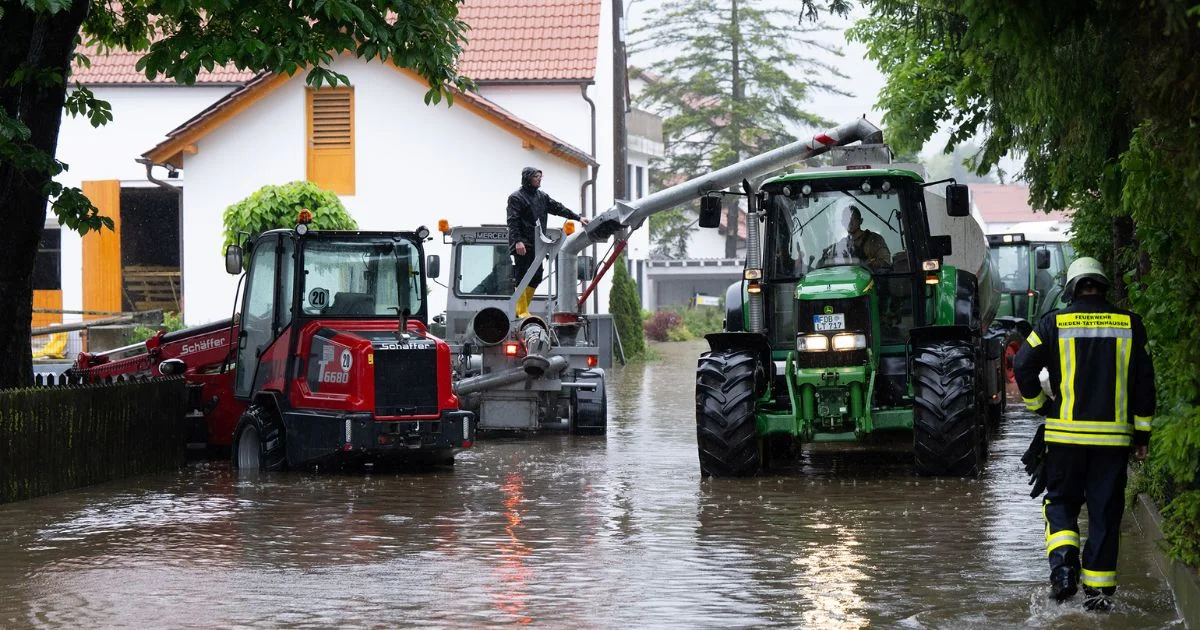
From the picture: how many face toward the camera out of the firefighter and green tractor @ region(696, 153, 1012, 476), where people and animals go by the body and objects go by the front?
1

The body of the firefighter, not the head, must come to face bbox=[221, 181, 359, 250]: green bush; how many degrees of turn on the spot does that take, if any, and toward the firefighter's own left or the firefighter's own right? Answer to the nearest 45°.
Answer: approximately 45° to the firefighter's own left

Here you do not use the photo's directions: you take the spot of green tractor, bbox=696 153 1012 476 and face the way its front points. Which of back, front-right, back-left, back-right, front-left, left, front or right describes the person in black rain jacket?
back-right

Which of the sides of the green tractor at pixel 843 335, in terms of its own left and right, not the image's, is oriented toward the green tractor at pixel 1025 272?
back

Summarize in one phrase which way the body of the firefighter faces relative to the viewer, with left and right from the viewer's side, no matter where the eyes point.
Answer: facing away from the viewer

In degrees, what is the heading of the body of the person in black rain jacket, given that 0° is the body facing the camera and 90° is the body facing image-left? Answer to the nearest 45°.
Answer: approximately 315°

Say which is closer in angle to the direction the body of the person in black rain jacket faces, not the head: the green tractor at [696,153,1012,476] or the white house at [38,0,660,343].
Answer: the green tractor

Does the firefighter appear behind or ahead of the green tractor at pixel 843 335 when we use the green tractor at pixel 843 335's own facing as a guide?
ahead

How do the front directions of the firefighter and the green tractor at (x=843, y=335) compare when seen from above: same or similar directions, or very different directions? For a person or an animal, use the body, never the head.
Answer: very different directions

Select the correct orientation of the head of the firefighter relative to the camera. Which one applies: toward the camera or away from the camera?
away from the camera

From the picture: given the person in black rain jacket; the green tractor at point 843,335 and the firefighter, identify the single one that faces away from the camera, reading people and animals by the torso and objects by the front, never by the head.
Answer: the firefighter
